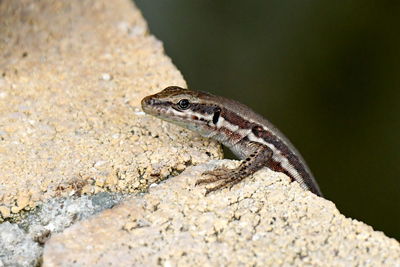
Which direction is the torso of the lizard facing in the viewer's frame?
to the viewer's left

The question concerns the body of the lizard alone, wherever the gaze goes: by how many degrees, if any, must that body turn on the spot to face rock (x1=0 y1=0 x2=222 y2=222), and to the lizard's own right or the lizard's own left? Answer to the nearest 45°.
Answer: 0° — it already faces it

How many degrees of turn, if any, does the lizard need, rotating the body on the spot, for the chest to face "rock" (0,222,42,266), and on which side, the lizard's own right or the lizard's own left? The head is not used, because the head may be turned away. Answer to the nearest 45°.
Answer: approximately 45° to the lizard's own left
